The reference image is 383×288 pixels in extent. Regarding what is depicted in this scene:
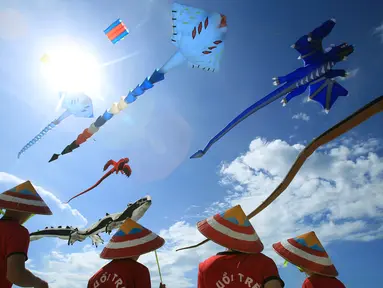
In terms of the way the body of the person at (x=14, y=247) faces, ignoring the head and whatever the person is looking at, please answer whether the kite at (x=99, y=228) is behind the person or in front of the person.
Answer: in front

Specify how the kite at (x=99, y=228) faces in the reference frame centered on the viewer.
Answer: facing to the right of the viewer

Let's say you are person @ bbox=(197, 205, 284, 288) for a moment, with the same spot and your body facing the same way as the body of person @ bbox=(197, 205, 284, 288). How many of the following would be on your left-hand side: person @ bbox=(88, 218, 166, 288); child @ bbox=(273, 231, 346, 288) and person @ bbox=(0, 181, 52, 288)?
2

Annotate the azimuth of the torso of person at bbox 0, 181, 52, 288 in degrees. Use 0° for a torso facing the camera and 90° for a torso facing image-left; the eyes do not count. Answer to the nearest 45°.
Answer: approximately 225°

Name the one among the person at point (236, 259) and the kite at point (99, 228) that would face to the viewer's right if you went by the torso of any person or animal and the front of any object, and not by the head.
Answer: the kite

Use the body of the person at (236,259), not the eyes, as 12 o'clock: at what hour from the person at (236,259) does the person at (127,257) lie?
the person at (127,257) is roughly at 9 o'clock from the person at (236,259).

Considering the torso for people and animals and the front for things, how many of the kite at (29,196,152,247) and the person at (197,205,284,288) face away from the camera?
1

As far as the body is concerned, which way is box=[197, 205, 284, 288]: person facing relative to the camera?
away from the camera
